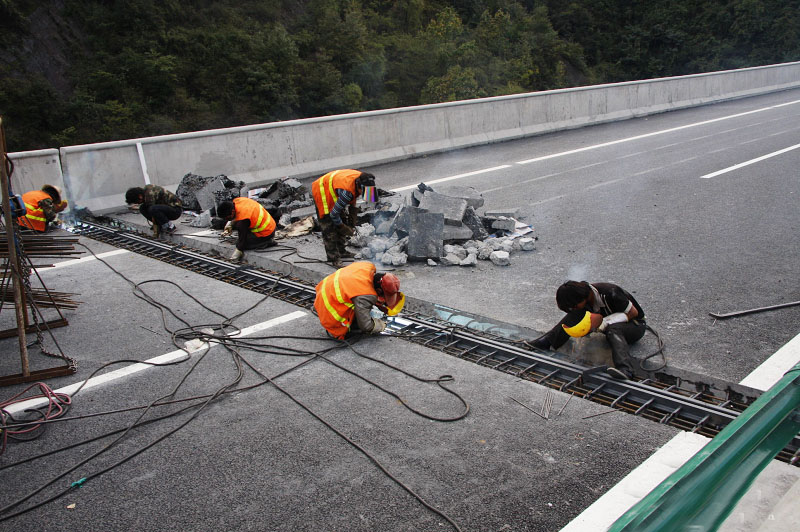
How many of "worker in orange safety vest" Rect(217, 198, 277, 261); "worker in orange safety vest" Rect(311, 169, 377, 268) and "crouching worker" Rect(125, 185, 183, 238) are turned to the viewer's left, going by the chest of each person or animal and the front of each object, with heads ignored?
2

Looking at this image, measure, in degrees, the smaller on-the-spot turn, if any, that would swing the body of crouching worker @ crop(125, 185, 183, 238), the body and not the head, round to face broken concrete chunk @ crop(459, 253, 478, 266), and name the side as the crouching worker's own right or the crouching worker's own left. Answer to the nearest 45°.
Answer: approximately 135° to the crouching worker's own left

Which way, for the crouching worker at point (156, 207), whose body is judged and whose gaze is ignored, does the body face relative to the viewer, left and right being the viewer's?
facing to the left of the viewer

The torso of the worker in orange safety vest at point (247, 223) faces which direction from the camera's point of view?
to the viewer's left

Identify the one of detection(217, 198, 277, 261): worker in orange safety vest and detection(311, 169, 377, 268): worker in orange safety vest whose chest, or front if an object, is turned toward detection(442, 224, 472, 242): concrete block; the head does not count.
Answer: detection(311, 169, 377, 268): worker in orange safety vest

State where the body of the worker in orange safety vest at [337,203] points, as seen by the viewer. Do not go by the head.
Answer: to the viewer's right

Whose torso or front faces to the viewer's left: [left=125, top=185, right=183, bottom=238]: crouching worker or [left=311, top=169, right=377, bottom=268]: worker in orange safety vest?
the crouching worker

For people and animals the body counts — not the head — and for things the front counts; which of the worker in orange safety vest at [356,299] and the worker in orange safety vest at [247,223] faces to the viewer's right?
the worker in orange safety vest at [356,299]

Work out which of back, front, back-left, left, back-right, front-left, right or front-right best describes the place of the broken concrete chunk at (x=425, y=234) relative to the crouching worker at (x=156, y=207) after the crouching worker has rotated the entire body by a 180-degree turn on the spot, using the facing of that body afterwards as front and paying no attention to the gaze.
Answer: front-right

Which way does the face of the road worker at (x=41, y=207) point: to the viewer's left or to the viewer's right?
to the viewer's right

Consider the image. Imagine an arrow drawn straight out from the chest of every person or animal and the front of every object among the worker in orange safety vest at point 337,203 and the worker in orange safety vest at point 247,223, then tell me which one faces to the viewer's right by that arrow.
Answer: the worker in orange safety vest at point 337,203

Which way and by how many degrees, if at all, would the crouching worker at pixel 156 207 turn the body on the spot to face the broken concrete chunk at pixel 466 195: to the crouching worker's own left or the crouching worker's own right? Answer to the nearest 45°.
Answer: approximately 135° to the crouching worker's own left

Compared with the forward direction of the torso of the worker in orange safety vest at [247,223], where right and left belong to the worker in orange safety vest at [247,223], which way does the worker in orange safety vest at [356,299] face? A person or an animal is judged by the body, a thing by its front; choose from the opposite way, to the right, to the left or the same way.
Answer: the opposite way

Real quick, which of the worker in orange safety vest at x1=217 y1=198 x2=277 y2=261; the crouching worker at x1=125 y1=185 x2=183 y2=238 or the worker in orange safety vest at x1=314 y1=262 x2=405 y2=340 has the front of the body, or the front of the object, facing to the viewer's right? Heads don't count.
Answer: the worker in orange safety vest at x1=314 y1=262 x2=405 y2=340

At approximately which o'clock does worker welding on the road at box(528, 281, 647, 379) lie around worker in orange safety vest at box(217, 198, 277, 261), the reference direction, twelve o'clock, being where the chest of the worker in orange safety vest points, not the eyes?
The worker welding on the road is roughly at 8 o'clock from the worker in orange safety vest.

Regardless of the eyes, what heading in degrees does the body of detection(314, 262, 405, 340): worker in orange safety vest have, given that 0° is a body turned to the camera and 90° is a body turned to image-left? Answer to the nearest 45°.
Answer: approximately 270°

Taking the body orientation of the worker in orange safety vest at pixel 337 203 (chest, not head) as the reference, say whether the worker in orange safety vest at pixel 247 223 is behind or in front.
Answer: behind
